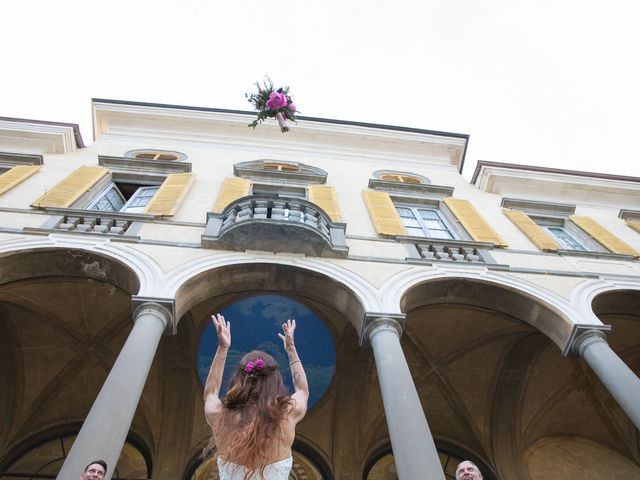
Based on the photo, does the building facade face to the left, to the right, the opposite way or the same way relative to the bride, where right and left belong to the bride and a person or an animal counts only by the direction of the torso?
the opposite way

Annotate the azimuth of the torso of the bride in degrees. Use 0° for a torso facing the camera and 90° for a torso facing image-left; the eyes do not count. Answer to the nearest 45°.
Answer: approximately 180°

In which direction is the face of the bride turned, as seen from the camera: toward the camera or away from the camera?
away from the camera

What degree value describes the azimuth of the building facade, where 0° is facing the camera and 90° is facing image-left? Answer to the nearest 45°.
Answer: approximately 0°

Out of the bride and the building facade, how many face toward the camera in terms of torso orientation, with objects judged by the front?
1

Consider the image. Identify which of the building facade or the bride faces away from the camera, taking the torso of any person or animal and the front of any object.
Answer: the bride
